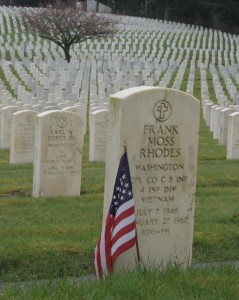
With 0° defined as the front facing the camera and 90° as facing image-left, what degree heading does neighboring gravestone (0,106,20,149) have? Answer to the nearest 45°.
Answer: approximately 0°

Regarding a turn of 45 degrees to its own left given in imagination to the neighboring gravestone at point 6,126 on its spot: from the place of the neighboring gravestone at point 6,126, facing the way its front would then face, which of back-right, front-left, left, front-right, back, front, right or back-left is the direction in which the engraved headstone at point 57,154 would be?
front-right

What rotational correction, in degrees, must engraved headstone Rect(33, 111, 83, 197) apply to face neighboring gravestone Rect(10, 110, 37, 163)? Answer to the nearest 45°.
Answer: approximately 180°

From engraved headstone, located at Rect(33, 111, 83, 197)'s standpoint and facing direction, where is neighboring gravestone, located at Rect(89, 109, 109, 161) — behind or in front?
behind

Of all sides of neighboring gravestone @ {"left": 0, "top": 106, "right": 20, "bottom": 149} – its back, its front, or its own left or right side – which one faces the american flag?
front

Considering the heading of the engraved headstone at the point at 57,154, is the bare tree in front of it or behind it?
behind

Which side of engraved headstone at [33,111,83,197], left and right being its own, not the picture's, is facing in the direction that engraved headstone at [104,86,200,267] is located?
front

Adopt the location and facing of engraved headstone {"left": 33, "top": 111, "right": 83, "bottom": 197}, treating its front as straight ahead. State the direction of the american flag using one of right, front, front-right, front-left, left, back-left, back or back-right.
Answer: front

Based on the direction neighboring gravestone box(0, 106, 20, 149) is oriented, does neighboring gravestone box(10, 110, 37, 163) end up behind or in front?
in front

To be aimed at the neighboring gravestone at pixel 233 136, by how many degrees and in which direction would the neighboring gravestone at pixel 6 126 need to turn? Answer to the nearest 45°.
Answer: approximately 45° to its left

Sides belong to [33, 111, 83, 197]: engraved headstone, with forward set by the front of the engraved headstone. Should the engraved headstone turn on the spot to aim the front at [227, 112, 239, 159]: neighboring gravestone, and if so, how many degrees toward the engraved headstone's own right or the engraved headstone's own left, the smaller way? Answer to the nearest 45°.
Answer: approximately 135° to the engraved headstone's own left

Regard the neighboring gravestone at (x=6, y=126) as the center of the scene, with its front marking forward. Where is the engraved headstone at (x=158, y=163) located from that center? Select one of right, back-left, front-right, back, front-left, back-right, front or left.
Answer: front
